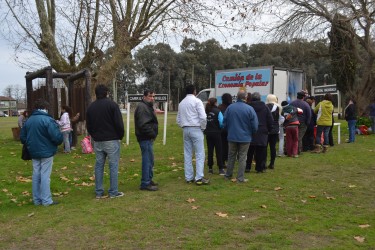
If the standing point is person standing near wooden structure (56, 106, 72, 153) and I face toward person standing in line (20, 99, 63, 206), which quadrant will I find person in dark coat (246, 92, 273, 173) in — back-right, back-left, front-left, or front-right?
front-left

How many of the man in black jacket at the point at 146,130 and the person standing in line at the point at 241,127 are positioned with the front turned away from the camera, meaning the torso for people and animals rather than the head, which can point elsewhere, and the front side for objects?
1

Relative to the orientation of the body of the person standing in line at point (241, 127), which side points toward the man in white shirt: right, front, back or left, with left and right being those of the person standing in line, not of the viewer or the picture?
left

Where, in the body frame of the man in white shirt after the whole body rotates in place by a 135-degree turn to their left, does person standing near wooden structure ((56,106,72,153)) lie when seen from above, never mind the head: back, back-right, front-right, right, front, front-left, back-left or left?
front-right

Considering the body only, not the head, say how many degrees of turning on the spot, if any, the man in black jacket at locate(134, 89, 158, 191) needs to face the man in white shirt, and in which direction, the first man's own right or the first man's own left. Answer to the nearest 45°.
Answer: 0° — they already face them

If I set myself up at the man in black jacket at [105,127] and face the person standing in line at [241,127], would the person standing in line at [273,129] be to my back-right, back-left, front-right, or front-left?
front-left

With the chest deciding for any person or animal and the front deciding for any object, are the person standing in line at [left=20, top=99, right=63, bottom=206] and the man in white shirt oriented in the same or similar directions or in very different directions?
same or similar directions

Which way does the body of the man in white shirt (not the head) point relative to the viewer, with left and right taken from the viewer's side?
facing away from the viewer and to the right of the viewer

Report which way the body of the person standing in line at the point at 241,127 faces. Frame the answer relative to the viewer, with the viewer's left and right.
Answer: facing away from the viewer

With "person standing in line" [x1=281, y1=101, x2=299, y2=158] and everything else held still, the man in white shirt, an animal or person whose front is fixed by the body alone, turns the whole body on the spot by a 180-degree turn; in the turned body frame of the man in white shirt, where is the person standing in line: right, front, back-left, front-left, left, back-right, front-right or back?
back

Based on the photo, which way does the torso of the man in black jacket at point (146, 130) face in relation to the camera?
to the viewer's right

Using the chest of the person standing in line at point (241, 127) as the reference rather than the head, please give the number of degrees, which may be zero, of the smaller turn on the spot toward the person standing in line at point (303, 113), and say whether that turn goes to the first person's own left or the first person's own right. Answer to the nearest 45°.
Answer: approximately 45° to the first person's own right

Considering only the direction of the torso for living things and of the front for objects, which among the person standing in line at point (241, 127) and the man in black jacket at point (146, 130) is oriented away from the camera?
the person standing in line

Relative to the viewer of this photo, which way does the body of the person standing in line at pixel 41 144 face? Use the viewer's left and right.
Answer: facing away from the viewer and to the right of the viewer

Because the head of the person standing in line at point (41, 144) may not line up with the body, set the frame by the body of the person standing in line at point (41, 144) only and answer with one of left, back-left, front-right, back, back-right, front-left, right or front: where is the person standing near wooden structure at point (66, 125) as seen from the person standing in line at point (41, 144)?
front-left
